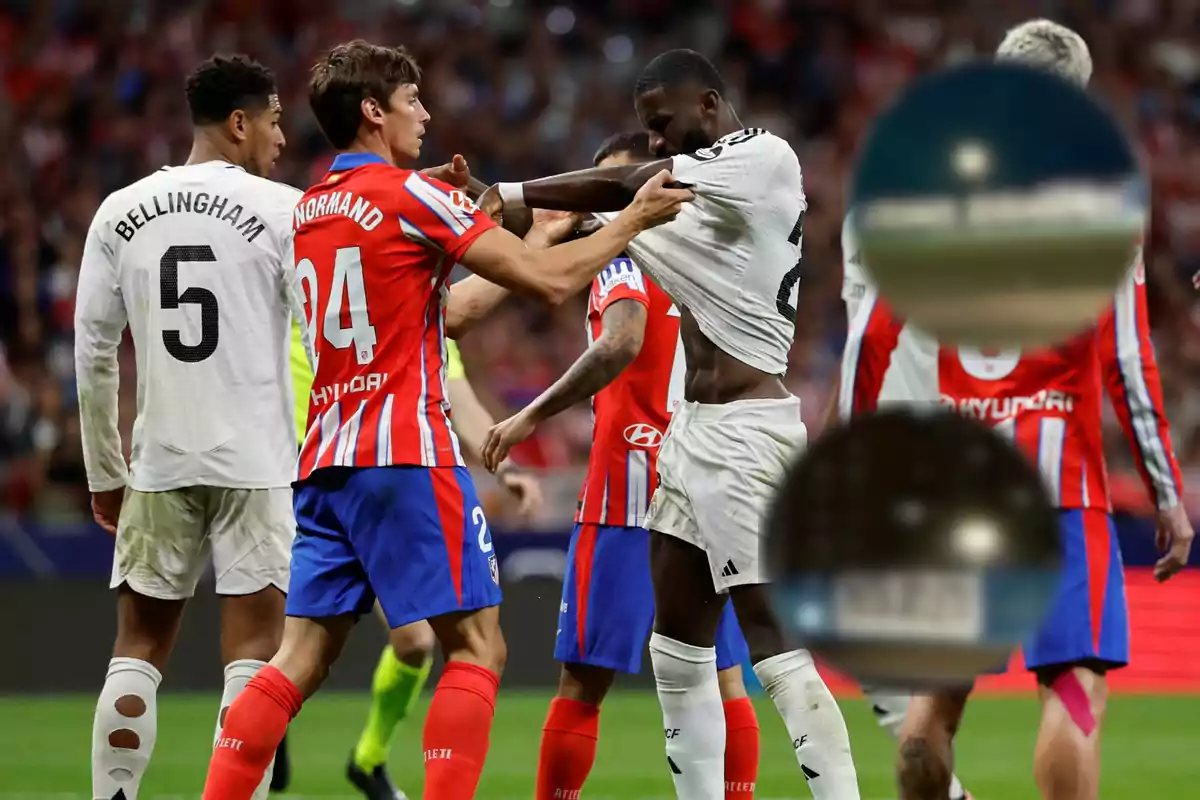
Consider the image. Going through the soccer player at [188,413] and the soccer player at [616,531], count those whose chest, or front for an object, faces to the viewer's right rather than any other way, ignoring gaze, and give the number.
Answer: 0

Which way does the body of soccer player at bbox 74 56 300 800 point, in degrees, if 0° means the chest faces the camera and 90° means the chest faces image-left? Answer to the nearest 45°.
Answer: approximately 180°

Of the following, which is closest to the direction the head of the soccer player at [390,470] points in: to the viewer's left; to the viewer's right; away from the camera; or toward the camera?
to the viewer's right

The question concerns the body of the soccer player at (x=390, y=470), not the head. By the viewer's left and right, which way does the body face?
facing away from the viewer and to the right of the viewer

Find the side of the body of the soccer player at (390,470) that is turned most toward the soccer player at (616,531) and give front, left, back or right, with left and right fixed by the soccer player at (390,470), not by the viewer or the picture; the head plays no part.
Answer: front

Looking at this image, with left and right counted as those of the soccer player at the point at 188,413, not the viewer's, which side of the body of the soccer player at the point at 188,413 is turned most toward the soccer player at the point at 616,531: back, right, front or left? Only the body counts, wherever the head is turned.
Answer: right

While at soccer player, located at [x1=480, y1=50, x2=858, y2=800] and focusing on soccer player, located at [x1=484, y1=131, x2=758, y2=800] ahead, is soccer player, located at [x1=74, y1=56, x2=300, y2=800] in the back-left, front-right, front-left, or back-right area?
front-left

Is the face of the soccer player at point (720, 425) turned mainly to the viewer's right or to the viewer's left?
to the viewer's left

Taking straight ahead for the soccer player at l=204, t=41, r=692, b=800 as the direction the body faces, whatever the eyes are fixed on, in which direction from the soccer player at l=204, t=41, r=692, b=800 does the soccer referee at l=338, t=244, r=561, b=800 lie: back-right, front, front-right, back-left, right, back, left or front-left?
front-left
